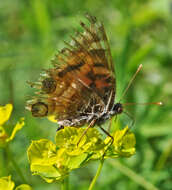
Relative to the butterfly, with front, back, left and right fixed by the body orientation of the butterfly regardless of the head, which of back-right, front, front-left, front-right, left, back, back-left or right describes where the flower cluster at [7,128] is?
back

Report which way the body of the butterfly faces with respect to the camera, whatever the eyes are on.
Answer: to the viewer's right
